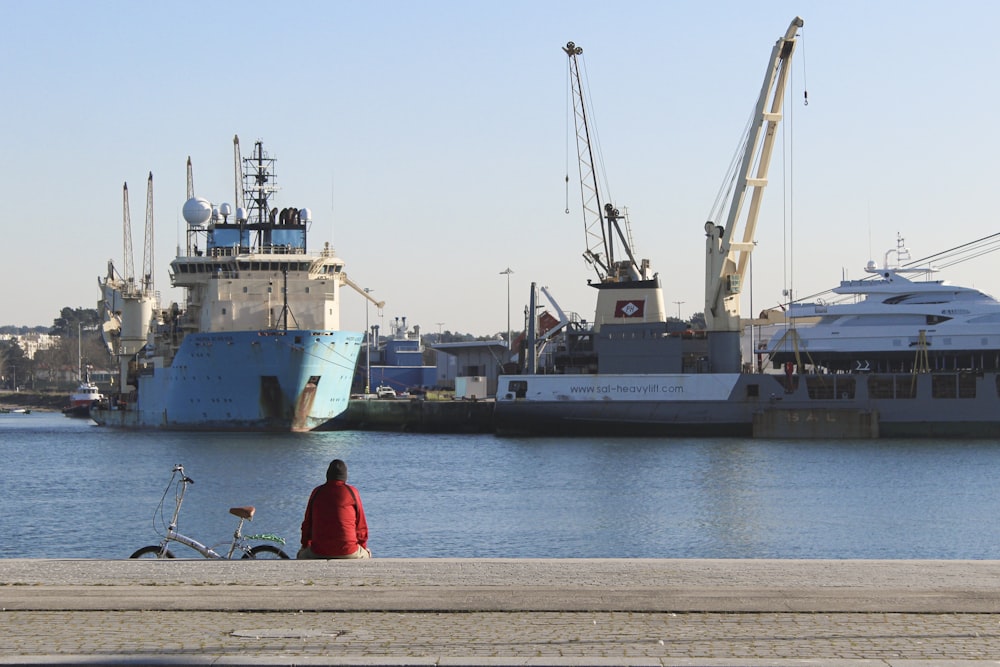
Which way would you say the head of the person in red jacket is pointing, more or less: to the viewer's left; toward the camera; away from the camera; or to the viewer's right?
away from the camera

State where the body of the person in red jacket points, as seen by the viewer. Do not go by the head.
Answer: away from the camera
